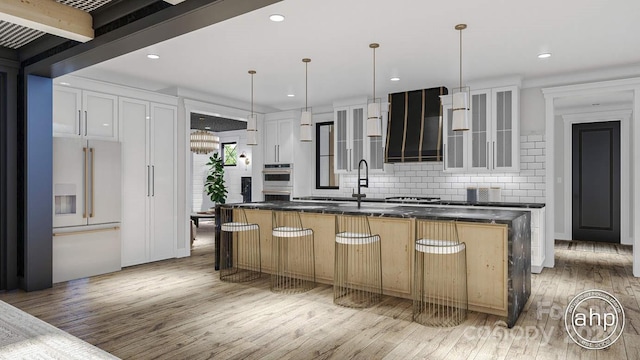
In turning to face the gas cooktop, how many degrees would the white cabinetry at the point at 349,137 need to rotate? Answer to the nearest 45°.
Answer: approximately 90° to its left

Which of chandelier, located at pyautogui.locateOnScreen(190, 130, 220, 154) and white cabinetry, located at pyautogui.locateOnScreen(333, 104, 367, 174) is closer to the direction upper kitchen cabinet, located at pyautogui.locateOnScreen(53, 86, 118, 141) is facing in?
the white cabinetry

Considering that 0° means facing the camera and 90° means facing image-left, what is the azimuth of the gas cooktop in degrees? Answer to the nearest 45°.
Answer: approximately 0°

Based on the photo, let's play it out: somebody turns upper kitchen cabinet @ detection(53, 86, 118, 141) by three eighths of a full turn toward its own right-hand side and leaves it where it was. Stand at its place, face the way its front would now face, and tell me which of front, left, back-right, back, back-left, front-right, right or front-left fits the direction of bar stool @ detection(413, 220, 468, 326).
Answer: back-left

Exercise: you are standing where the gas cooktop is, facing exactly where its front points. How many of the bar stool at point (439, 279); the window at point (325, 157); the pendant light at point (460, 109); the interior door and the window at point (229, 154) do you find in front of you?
2

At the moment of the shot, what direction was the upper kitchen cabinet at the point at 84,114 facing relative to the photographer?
facing the viewer and to the right of the viewer

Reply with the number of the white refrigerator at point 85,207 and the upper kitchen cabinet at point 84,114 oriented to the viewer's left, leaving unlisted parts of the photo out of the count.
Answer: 0

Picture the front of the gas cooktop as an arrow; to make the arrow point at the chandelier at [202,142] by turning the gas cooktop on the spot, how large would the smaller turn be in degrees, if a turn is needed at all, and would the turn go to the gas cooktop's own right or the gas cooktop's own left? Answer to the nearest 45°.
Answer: approximately 90° to the gas cooktop's own right

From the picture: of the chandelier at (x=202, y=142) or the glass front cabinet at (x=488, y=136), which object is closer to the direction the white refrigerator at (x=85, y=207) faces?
the glass front cabinet

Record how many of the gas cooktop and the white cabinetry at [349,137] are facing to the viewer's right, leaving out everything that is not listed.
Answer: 0

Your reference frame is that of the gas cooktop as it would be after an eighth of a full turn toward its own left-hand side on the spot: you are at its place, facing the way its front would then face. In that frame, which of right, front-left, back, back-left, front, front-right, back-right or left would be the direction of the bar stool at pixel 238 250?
right

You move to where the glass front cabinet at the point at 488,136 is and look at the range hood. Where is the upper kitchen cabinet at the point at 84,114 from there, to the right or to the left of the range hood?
left

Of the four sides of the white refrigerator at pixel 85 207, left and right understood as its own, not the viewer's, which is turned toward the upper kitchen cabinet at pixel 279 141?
left

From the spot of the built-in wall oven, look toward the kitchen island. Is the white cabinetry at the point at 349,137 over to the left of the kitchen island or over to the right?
left
